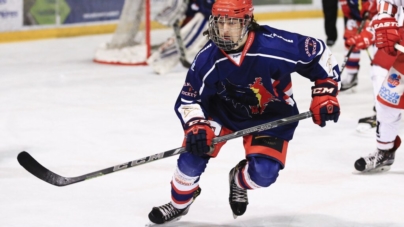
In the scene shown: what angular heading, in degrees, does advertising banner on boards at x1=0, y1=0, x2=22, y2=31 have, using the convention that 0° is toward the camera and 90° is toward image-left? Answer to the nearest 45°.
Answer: approximately 0°

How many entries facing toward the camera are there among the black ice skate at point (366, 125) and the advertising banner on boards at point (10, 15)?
1

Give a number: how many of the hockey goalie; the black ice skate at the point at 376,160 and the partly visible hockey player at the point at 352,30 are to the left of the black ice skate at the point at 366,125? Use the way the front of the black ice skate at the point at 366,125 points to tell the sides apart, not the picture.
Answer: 1

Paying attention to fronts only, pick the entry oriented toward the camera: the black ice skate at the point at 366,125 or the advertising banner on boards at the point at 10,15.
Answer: the advertising banner on boards

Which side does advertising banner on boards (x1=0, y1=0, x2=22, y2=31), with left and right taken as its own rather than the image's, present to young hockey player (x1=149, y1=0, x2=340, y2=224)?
front

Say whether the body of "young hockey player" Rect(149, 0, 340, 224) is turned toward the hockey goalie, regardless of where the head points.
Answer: no

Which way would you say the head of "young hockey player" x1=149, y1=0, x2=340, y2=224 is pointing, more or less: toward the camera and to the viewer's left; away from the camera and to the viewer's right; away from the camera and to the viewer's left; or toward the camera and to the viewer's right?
toward the camera and to the viewer's left

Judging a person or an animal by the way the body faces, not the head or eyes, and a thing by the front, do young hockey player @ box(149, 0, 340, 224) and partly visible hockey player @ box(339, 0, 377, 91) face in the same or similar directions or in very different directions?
same or similar directions

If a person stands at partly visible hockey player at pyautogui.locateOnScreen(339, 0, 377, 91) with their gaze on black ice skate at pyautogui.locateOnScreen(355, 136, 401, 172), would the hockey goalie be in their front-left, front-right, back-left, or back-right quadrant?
back-right

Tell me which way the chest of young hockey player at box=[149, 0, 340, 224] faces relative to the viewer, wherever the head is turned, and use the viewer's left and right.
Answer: facing the viewer and to the left of the viewer

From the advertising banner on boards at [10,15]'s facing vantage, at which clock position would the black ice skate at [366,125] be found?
The black ice skate is roughly at 11 o'clock from the advertising banner on boards.

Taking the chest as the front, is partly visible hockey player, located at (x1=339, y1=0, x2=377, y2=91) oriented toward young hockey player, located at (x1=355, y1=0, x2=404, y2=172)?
no

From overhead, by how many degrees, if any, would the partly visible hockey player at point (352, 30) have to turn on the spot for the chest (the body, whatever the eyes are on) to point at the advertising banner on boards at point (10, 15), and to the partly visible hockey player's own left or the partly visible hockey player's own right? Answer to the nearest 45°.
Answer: approximately 45° to the partly visible hockey player's own right

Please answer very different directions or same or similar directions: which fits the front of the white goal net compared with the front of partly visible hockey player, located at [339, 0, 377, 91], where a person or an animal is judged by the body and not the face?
very different directions

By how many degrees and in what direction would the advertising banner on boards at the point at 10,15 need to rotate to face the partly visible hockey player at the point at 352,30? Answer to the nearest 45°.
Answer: approximately 45° to its left

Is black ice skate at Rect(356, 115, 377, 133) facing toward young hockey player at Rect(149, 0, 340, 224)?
no
